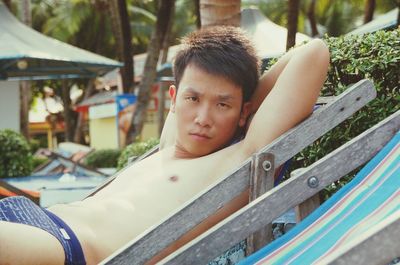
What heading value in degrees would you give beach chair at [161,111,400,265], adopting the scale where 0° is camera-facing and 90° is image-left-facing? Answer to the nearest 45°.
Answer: approximately 45°

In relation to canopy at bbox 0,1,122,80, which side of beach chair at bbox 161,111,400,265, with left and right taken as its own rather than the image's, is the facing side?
right

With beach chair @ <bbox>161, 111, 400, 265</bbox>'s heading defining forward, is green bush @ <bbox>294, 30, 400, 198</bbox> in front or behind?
behind

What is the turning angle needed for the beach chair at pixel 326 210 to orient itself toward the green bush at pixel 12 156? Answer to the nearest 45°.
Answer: approximately 90° to its right

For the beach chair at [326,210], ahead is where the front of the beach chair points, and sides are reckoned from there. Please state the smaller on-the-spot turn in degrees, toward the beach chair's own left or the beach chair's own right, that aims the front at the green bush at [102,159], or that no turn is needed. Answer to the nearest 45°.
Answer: approximately 135° to the beach chair's own right
